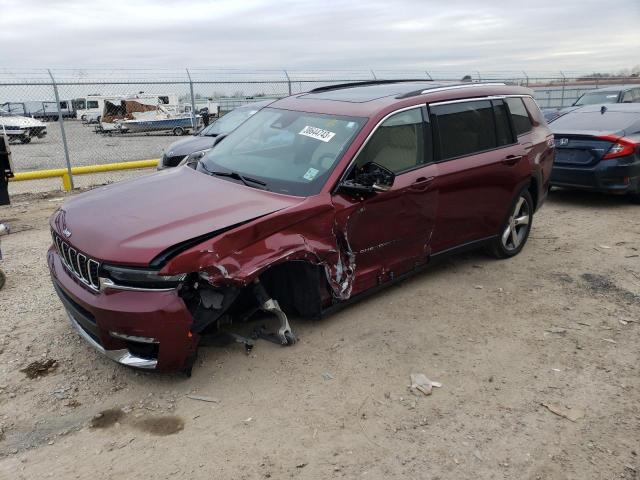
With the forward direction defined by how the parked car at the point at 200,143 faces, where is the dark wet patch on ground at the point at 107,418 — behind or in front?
in front

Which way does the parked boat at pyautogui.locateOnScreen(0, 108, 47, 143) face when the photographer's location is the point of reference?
facing the viewer and to the right of the viewer

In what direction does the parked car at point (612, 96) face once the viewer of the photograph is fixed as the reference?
facing the viewer and to the left of the viewer

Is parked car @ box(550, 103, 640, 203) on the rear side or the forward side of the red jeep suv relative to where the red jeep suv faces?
on the rear side

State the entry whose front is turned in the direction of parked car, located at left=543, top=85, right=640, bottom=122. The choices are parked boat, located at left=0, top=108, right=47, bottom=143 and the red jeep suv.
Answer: parked boat, located at left=0, top=108, right=47, bottom=143

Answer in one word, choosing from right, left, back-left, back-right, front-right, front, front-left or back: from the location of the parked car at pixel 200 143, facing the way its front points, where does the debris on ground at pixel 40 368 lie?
front-left

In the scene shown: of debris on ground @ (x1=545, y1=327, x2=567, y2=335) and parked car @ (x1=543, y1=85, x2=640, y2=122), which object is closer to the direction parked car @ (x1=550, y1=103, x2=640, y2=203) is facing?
the parked car

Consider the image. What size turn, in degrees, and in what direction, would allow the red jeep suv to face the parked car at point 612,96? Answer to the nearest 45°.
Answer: approximately 180°

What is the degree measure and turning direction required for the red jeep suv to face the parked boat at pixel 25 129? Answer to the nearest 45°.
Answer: approximately 90° to its right

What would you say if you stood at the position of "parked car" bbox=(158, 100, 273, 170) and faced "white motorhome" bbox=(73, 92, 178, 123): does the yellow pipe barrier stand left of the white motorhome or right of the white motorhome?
left

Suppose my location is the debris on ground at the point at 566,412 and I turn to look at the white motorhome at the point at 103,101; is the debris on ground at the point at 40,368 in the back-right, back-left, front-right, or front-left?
front-left

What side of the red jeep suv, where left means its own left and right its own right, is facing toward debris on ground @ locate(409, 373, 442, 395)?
left

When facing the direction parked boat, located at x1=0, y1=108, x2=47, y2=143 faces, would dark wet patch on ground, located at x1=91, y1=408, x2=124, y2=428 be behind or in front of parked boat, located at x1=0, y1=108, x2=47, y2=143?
in front

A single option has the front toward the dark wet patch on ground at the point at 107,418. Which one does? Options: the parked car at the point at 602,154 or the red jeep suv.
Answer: the red jeep suv
